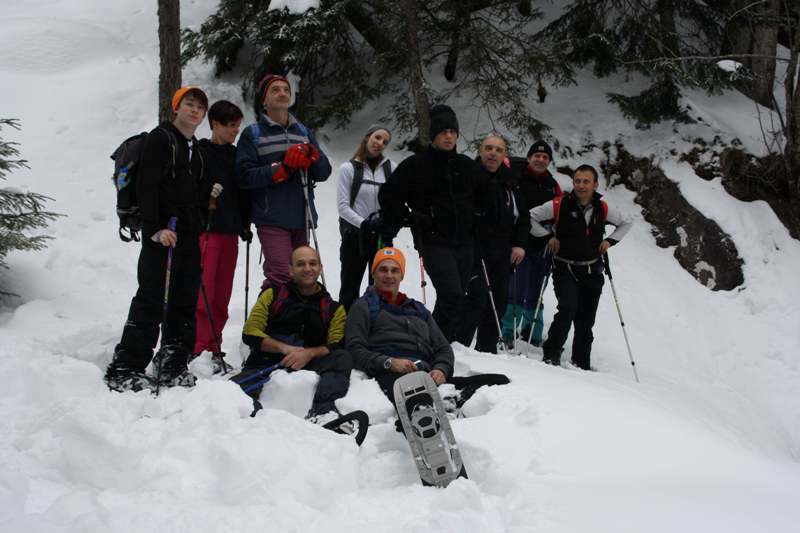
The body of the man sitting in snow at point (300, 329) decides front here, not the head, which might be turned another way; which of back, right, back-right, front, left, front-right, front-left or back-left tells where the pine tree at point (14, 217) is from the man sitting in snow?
back-right

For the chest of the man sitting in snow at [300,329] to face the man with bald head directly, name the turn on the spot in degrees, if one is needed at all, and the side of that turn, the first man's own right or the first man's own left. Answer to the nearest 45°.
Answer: approximately 135° to the first man's own left

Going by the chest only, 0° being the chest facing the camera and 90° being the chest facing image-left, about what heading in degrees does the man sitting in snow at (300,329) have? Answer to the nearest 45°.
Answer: approximately 0°

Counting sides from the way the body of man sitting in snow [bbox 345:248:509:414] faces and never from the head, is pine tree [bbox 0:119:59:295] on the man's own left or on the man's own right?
on the man's own right

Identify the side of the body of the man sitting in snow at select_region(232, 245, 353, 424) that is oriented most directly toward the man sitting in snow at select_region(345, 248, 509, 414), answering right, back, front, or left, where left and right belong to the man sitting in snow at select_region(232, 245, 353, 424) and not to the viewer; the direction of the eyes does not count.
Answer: left

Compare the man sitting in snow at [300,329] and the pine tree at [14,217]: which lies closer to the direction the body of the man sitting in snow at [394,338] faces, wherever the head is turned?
the man sitting in snow

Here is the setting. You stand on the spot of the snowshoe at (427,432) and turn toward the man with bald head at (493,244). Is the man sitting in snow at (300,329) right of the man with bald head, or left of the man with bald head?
left

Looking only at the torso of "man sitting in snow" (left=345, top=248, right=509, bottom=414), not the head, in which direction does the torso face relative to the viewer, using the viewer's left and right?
facing the viewer

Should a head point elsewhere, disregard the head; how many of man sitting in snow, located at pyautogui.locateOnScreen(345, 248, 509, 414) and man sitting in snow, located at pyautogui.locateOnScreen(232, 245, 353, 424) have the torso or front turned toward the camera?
2
